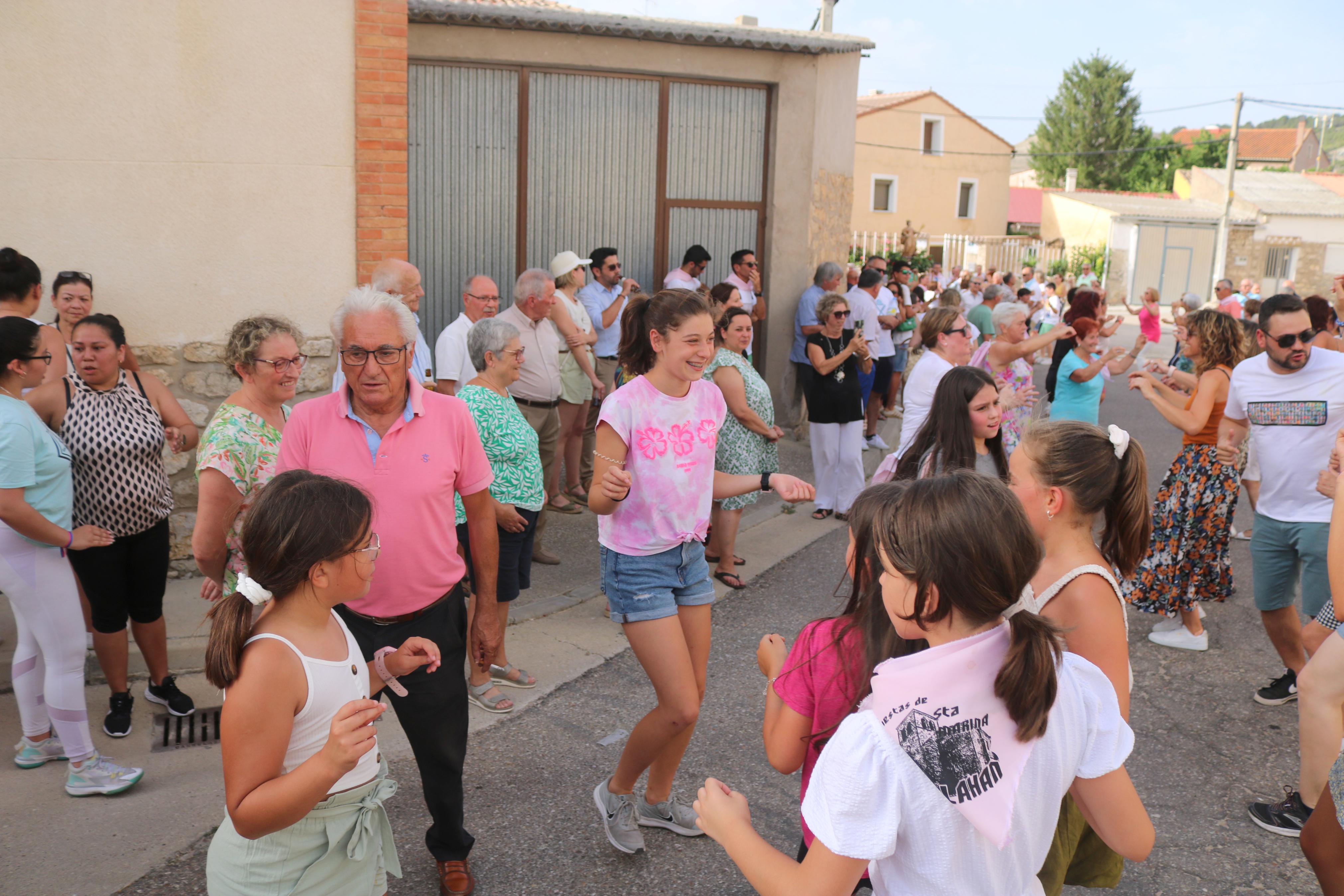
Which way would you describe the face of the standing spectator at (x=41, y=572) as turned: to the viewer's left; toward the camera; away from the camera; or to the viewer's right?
to the viewer's right

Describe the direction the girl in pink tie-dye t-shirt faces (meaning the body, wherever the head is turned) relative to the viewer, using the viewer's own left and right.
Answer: facing the viewer and to the right of the viewer

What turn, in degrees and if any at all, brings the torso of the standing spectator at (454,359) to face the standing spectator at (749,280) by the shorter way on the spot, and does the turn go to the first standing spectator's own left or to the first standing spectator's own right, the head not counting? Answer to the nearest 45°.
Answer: approximately 90° to the first standing spectator's own left

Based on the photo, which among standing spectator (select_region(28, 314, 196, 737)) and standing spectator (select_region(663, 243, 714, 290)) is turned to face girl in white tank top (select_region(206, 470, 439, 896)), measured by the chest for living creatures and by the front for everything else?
standing spectator (select_region(28, 314, 196, 737))

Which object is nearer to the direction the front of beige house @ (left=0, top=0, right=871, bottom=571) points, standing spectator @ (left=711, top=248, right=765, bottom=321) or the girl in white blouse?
the girl in white blouse

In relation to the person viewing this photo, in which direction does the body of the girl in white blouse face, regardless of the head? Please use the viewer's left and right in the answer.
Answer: facing away from the viewer and to the left of the viewer

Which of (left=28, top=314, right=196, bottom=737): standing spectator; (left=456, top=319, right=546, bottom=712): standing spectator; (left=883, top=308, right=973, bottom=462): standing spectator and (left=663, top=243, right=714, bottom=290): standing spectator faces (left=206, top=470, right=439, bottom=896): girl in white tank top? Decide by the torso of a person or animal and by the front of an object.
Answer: (left=28, top=314, right=196, bottom=737): standing spectator

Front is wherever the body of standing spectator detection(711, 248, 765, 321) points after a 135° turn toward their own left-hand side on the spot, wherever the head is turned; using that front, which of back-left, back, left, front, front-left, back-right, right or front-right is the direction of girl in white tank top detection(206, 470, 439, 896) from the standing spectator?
back

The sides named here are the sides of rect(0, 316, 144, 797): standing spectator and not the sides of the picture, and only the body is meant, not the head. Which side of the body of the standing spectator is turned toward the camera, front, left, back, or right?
right

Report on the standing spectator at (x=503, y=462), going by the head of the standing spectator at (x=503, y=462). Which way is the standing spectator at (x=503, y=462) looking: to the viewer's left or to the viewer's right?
to the viewer's right

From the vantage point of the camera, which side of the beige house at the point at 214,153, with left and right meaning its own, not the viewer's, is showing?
front

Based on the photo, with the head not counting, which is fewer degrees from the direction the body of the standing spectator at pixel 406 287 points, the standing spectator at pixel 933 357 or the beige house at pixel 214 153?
the standing spectator

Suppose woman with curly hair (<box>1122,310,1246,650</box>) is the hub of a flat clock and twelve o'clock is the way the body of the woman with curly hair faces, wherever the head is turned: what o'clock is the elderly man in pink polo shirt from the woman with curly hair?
The elderly man in pink polo shirt is roughly at 10 o'clock from the woman with curly hair.
